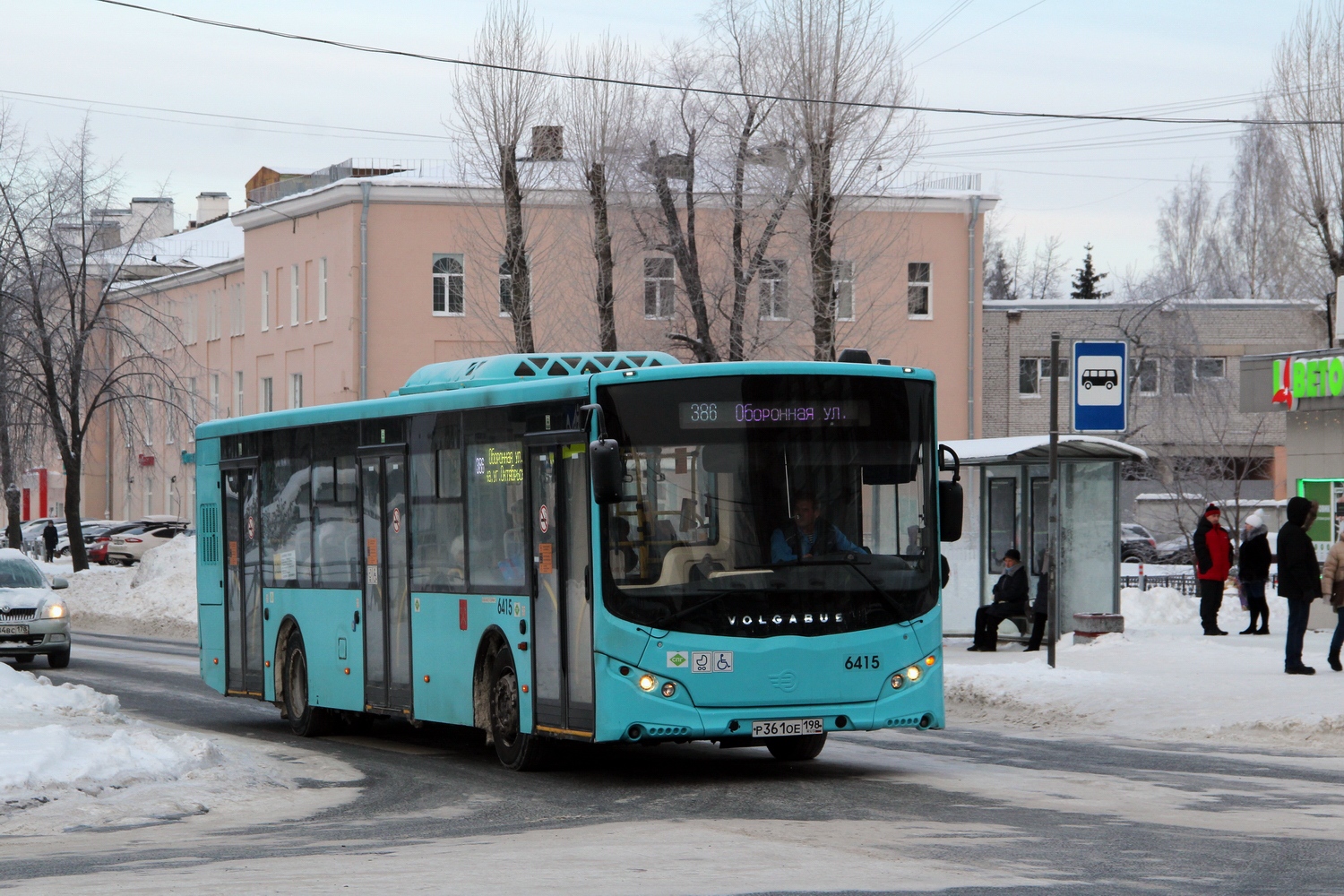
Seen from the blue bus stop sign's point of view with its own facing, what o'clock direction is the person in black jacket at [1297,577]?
The person in black jacket is roughly at 8 o'clock from the blue bus stop sign.

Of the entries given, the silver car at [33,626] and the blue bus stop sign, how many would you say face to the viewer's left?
0

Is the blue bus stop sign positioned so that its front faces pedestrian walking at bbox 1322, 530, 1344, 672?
no

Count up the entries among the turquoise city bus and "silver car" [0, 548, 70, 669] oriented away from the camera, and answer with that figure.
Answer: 0

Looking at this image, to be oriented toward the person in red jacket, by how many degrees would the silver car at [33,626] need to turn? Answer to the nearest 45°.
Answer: approximately 45° to its left

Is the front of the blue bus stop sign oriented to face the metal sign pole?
no

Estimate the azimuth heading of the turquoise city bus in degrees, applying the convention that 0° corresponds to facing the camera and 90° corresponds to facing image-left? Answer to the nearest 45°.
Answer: approximately 315°

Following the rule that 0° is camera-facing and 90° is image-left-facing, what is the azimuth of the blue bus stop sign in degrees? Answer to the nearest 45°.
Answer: approximately 0°

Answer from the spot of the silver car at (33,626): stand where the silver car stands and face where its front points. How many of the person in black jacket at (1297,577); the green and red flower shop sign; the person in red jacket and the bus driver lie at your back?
0

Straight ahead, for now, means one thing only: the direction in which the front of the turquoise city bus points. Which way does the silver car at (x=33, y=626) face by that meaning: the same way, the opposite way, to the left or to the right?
the same way

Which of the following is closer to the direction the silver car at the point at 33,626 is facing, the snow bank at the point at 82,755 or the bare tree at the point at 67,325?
the snow bank

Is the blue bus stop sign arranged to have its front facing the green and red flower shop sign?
no

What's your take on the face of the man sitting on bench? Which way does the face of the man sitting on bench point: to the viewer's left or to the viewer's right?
to the viewer's left

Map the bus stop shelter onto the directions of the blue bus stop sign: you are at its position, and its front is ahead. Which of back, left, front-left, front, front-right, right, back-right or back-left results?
back

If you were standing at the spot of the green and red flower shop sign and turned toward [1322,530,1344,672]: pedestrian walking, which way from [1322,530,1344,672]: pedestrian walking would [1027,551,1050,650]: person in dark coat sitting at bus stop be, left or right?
right

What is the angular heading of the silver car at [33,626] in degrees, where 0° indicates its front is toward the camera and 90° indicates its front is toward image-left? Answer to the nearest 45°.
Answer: approximately 315°
